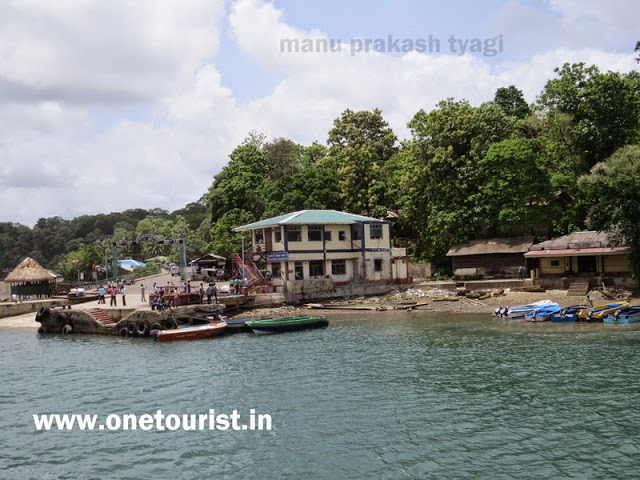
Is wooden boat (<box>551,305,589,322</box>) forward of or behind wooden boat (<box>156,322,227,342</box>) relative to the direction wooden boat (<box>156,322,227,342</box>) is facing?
forward

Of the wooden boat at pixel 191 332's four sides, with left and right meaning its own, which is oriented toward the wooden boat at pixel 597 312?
front

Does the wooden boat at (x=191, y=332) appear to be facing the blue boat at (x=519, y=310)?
yes

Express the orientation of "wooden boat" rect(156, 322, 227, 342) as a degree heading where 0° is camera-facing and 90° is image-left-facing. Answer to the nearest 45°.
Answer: approximately 270°

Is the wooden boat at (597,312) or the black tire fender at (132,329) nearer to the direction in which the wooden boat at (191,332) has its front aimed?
the wooden boat

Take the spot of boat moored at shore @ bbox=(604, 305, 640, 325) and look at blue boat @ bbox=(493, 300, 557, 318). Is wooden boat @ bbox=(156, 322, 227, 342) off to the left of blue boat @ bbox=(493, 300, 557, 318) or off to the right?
left

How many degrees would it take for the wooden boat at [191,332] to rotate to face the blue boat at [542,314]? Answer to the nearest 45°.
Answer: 0° — it already faces it

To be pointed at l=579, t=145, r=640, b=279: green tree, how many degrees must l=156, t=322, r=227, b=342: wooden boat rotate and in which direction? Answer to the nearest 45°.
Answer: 0° — it already faces it
